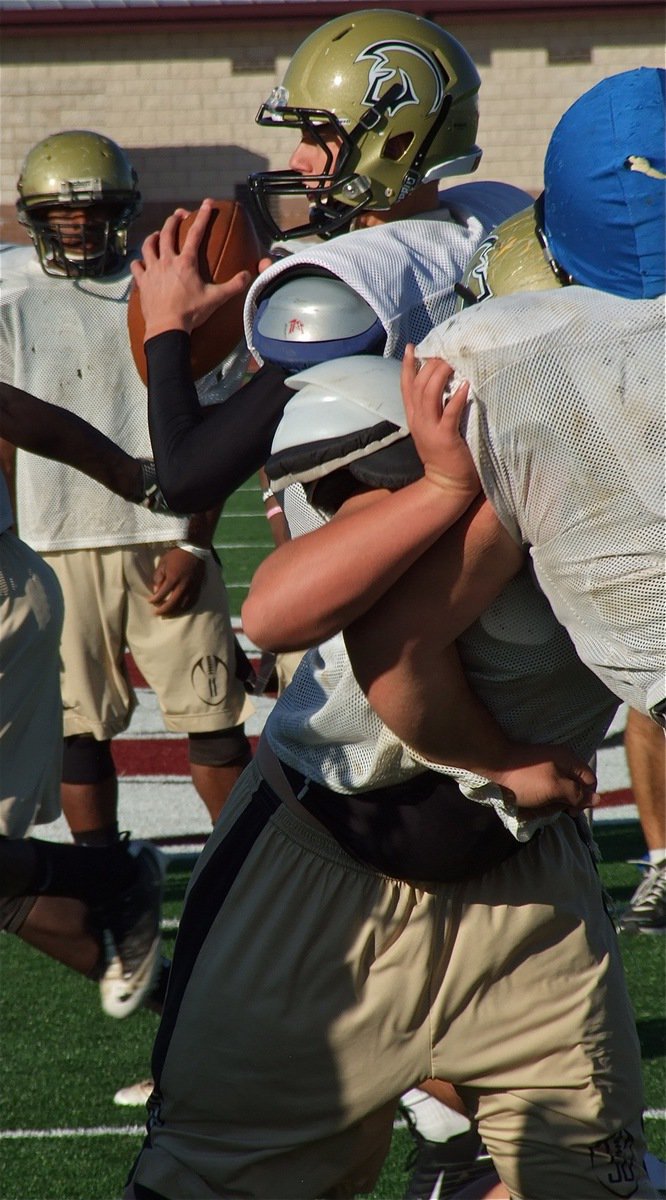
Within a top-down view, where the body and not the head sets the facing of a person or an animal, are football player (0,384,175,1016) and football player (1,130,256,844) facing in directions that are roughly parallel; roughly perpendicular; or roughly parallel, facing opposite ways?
roughly perpendicular

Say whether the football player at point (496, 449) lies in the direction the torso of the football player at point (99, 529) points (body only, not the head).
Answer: yes

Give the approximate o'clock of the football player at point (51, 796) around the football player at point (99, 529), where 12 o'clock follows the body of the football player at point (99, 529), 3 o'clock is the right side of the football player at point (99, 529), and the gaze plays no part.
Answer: the football player at point (51, 796) is roughly at 12 o'clock from the football player at point (99, 529).
